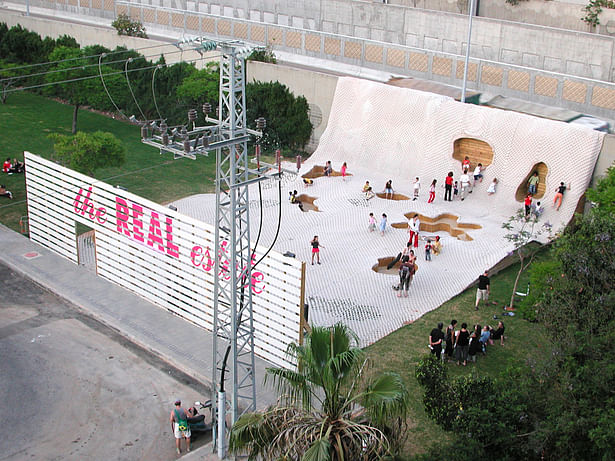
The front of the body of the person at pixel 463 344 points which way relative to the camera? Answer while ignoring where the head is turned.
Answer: away from the camera

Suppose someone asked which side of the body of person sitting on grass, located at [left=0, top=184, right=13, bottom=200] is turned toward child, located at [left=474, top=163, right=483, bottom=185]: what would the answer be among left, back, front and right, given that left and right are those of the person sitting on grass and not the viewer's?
front

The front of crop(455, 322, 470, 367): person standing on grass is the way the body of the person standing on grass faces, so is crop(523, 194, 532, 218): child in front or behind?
in front

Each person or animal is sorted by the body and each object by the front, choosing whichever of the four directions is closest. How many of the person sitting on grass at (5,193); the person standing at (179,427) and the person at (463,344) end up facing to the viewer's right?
1

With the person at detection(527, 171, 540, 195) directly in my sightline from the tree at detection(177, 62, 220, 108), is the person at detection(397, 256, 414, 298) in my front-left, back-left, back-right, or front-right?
front-right

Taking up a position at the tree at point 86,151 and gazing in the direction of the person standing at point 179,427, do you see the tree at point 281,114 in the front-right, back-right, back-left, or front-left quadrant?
back-left

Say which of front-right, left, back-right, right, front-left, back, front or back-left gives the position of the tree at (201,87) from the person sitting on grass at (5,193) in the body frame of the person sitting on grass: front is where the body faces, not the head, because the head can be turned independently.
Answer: front-left

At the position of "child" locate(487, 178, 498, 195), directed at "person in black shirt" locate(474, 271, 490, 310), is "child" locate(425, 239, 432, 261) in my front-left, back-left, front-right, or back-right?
front-right

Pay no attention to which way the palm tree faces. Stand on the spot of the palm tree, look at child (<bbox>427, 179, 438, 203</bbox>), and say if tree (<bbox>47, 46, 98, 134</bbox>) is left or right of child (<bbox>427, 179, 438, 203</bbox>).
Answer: left

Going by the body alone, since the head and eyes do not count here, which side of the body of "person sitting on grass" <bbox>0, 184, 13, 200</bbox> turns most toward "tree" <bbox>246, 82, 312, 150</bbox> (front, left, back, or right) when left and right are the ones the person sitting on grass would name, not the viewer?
front

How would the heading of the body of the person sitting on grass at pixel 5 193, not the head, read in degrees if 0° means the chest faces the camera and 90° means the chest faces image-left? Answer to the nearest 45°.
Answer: approximately 270°
